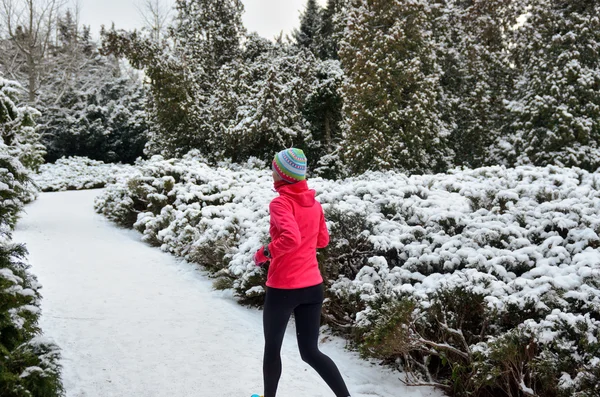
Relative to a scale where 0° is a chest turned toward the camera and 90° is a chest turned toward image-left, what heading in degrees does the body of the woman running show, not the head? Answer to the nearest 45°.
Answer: approximately 135°

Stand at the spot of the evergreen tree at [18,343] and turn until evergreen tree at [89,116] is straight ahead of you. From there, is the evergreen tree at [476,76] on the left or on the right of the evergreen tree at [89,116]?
right

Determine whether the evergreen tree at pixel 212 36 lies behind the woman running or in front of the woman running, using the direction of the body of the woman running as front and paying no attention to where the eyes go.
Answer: in front

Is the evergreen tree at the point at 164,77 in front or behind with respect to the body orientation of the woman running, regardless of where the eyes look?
in front

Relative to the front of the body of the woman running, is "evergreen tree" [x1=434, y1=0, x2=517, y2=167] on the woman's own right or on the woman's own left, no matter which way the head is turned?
on the woman's own right

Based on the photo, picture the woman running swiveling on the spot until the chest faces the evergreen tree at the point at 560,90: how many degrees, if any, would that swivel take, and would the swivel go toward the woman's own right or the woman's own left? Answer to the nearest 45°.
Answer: approximately 90° to the woman's own right

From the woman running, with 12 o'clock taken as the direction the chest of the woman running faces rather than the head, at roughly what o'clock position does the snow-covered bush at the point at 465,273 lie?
The snow-covered bush is roughly at 3 o'clock from the woman running.

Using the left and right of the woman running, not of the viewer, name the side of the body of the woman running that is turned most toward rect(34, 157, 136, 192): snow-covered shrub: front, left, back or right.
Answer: front

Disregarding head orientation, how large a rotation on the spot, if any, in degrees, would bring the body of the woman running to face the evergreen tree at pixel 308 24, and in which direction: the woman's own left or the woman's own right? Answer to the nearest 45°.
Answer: approximately 45° to the woman's own right

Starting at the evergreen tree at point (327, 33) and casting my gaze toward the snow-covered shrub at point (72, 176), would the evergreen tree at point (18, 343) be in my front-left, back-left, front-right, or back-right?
front-left

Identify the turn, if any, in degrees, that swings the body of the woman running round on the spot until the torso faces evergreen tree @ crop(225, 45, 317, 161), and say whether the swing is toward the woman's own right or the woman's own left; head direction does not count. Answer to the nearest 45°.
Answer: approximately 45° to the woman's own right

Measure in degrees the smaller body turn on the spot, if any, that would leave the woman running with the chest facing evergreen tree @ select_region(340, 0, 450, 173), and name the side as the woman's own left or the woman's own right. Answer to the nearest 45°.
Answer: approximately 45° to the woman's own right
